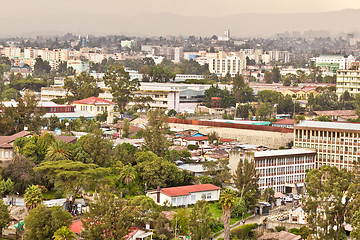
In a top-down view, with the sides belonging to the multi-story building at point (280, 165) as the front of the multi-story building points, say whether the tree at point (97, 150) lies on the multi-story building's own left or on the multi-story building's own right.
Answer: on the multi-story building's own right

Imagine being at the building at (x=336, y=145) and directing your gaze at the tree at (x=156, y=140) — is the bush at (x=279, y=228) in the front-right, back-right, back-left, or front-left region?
front-left

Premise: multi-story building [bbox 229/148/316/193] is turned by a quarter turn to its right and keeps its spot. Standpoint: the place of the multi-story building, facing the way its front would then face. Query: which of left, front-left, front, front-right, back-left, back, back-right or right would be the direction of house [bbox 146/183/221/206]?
front-left

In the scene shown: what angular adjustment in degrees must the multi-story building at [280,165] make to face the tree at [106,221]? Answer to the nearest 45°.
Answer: approximately 45° to its right

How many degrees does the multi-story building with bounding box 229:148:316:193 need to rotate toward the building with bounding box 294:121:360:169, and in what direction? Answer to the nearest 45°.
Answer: approximately 135° to its left

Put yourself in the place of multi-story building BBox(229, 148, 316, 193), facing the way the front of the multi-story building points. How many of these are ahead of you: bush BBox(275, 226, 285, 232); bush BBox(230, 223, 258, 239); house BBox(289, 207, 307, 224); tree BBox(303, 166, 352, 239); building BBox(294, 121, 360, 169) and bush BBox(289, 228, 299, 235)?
5

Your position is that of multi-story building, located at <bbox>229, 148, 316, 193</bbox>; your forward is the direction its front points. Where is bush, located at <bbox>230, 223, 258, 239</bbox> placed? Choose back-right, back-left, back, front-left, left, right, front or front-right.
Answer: front

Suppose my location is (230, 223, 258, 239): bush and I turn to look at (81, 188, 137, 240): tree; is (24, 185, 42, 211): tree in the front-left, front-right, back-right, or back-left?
front-right

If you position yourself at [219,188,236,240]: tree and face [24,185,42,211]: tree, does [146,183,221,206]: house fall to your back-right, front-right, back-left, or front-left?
front-right

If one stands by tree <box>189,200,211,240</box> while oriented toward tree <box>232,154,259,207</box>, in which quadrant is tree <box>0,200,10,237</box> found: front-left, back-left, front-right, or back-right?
back-left

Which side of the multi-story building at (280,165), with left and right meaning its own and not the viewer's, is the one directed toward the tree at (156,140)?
right

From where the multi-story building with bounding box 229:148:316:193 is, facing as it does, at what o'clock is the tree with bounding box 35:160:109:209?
The tree is roughly at 2 o'clock from the multi-story building.

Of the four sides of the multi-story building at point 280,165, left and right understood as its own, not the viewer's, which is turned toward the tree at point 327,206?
front

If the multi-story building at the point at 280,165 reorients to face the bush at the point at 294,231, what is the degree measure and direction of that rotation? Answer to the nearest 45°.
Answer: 0° — it already faces it

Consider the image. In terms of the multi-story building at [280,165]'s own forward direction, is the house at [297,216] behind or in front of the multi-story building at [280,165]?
in front

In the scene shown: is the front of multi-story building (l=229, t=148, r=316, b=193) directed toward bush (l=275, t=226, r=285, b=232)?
yes

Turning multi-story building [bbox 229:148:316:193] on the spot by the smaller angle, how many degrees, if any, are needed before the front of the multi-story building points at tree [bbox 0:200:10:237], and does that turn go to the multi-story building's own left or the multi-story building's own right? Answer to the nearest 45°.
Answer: approximately 45° to the multi-story building's own right

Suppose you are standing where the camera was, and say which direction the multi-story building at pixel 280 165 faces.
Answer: facing the viewer
